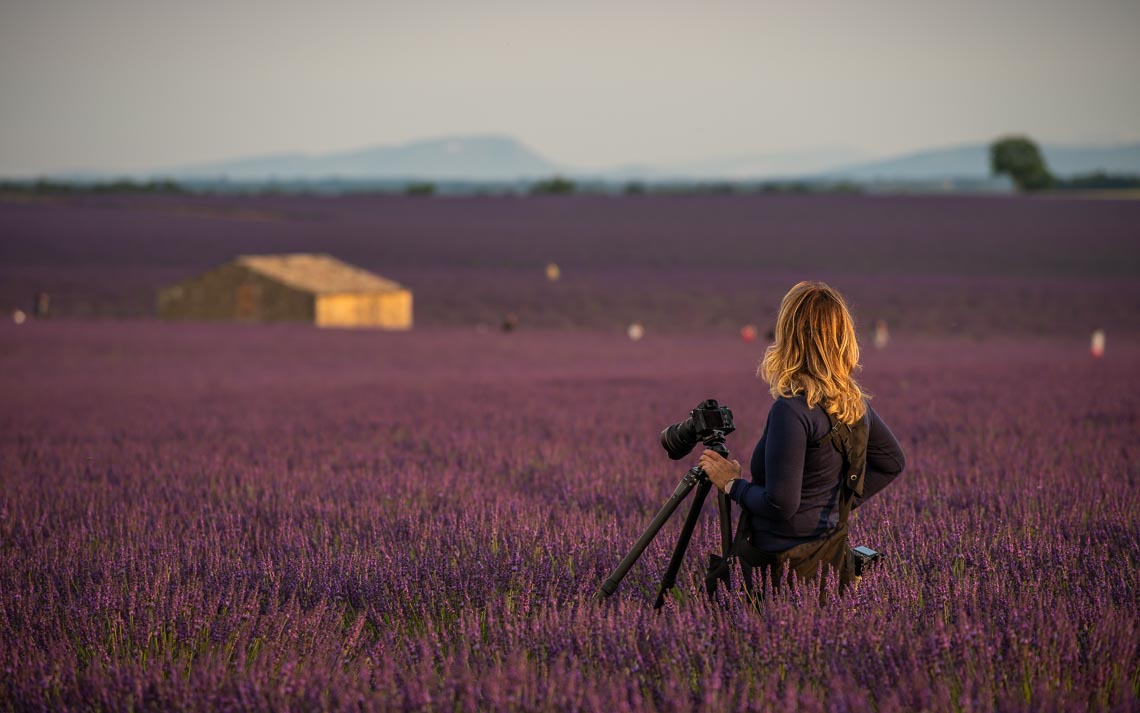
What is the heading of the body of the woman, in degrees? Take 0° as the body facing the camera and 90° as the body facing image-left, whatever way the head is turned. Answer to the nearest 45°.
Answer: approximately 135°

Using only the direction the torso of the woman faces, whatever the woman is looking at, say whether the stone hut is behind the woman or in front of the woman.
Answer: in front
